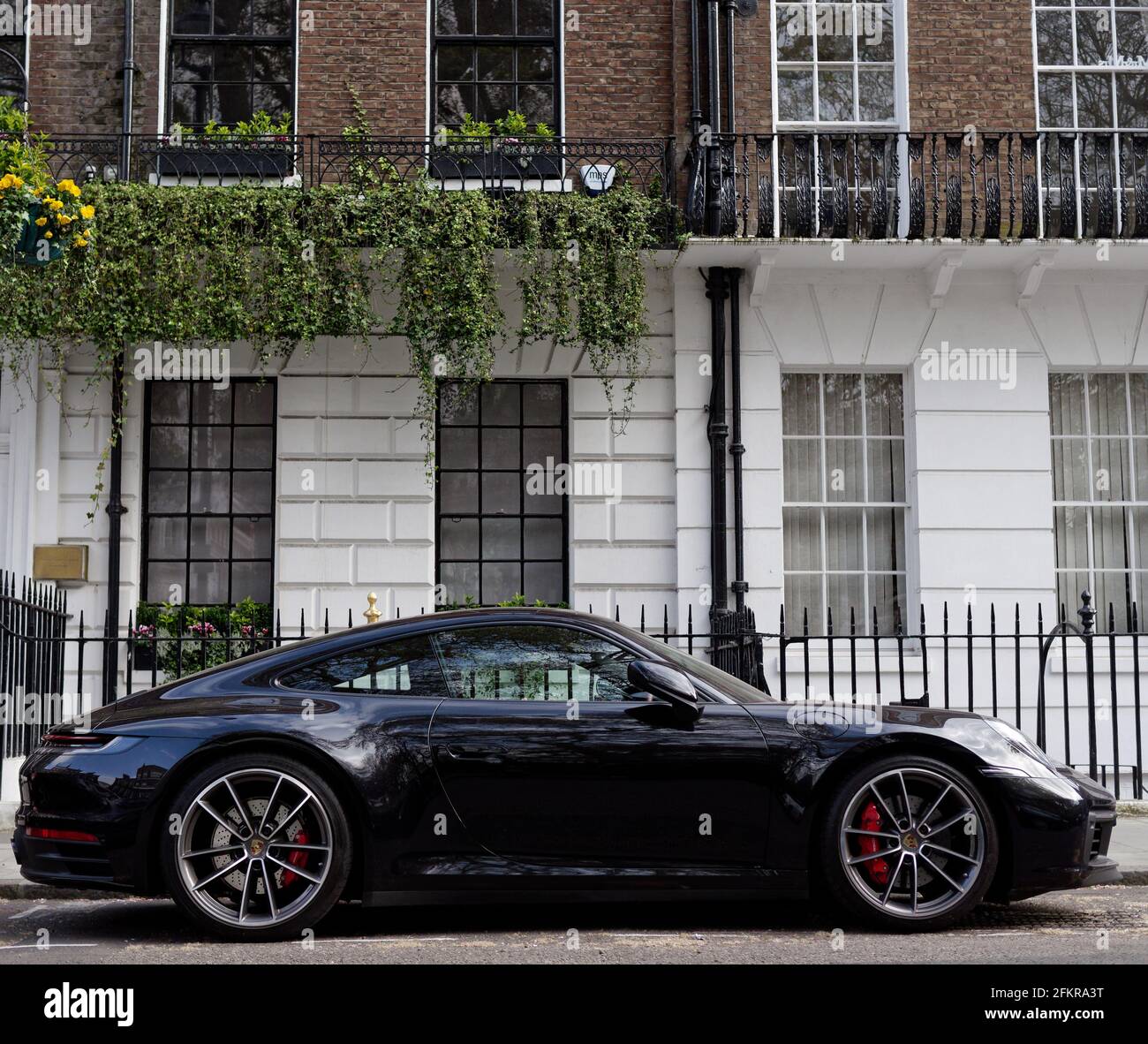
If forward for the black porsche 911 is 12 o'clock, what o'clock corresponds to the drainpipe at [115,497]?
The drainpipe is roughly at 8 o'clock from the black porsche 911.

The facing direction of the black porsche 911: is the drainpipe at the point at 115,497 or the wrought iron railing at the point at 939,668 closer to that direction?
the wrought iron railing

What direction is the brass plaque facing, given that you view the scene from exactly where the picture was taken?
facing the viewer

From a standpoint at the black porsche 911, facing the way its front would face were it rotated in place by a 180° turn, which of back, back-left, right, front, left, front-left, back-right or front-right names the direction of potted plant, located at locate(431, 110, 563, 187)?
right

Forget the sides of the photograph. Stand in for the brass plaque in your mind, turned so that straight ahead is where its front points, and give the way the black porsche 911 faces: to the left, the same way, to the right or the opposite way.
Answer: to the left

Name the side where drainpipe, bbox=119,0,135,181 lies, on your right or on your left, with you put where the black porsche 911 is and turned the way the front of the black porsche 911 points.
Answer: on your left

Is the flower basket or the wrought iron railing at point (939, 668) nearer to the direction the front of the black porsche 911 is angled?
the wrought iron railing

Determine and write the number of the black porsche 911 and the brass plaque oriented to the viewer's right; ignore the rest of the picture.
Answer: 1

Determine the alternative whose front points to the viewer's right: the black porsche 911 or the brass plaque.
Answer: the black porsche 911

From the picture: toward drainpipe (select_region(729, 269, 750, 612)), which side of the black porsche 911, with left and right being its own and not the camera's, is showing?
left

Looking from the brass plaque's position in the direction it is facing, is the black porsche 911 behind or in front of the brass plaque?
in front

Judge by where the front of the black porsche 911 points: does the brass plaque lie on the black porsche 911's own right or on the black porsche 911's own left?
on the black porsche 911's own left

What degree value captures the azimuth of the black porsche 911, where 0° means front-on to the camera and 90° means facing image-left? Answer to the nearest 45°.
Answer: approximately 270°
